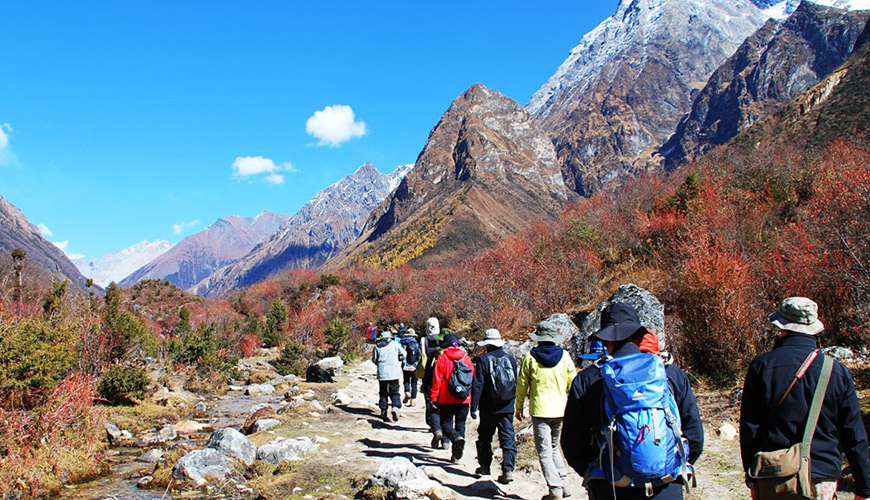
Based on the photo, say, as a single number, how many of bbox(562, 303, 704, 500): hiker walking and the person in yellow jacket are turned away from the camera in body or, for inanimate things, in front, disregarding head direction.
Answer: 2

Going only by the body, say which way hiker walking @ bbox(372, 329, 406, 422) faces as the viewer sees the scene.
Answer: away from the camera

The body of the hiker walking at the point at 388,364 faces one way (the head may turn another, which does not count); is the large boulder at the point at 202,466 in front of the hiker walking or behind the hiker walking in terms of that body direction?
behind

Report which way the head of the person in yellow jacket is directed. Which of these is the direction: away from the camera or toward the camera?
away from the camera

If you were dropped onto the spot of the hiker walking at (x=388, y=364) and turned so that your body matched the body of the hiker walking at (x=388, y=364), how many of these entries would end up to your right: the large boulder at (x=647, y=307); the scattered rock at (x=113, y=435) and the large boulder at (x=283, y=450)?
1

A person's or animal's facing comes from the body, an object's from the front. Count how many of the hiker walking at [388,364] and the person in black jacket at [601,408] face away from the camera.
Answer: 2

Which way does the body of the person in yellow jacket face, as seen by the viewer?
away from the camera

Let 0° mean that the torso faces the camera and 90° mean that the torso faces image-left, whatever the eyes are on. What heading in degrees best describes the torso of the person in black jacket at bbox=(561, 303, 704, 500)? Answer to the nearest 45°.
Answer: approximately 180°

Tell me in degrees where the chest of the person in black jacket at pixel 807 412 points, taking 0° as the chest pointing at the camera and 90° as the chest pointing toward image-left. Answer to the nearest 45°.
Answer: approximately 180°

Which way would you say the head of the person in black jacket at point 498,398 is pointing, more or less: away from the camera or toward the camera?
away from the camera
